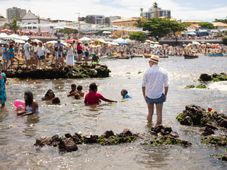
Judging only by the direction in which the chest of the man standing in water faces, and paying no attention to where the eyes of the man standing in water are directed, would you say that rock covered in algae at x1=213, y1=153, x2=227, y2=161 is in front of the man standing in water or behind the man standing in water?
behind

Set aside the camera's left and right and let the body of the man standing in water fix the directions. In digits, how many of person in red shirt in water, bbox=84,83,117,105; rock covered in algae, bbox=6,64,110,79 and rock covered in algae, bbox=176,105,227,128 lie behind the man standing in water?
0

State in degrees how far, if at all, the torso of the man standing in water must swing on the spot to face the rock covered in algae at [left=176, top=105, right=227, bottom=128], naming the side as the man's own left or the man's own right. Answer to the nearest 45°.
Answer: approximately 45° to the man's own right

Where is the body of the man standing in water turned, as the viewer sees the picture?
away from the camera

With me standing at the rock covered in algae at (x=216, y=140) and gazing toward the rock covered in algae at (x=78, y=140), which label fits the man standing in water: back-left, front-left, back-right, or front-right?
front-right

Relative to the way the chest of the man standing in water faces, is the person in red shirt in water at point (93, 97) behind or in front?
in front
